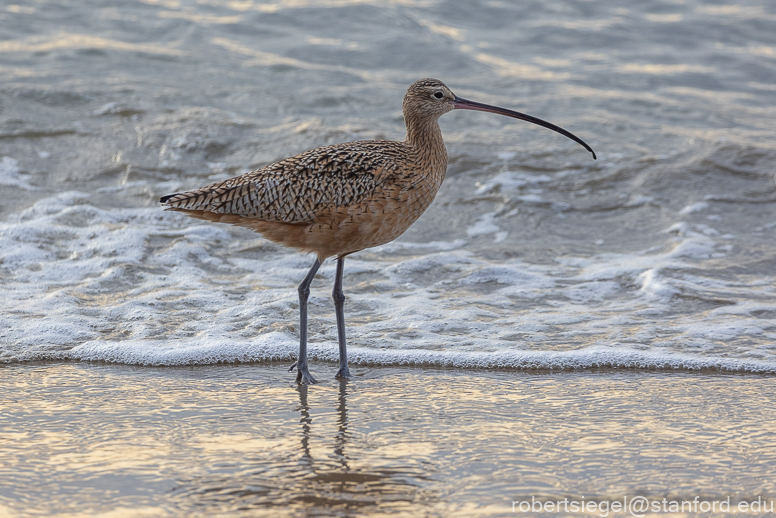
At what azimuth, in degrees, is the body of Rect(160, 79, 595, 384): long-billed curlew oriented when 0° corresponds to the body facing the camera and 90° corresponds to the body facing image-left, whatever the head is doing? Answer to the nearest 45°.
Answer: approximately 270°
